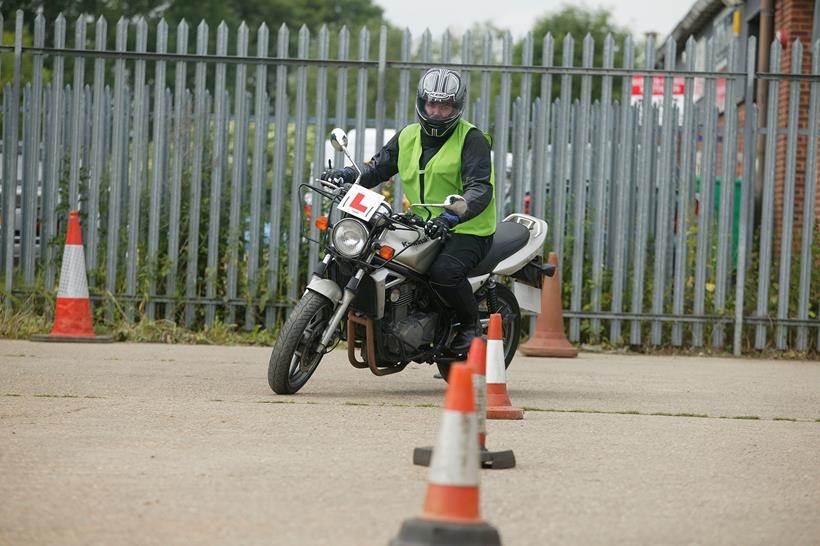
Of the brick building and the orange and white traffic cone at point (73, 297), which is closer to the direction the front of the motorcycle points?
the orange and white traffic cone

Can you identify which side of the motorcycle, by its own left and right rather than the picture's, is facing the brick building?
back

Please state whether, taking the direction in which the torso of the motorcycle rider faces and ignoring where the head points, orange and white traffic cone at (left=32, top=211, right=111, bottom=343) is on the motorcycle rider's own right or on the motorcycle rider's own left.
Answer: on the motorcycle rider's own right

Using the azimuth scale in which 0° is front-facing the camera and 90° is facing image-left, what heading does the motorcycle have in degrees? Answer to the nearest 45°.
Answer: approximately 45°
